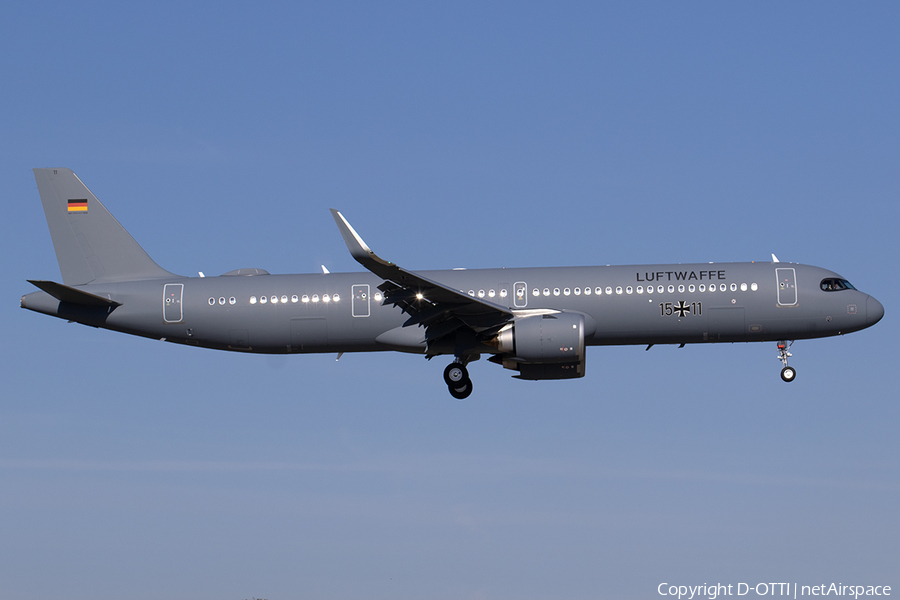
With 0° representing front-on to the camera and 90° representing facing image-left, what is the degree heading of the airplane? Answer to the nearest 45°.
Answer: approximately 270°
